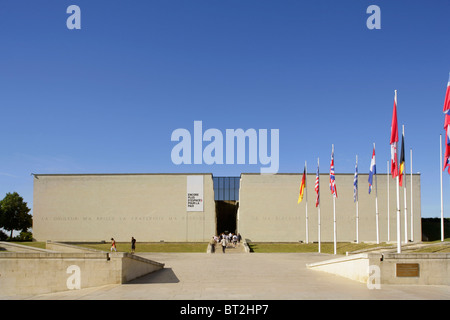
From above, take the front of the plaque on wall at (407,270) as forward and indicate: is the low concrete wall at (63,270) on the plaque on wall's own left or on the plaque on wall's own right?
on the plaque on wall's own right

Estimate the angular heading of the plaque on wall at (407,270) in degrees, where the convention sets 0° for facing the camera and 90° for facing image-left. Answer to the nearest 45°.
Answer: approximately 0°
